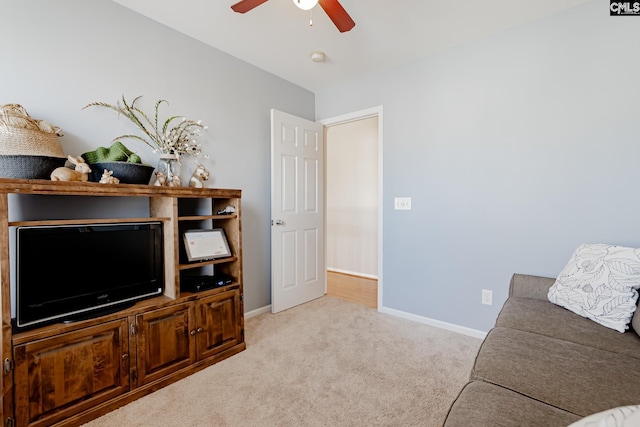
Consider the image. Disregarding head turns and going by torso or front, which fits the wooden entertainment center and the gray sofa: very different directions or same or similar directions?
very different directions

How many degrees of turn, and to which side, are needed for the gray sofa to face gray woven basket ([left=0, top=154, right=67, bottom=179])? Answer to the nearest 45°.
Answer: approximately 45° to its left

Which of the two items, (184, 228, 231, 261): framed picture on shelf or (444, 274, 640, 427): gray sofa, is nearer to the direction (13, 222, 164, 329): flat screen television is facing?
the gray sofa
